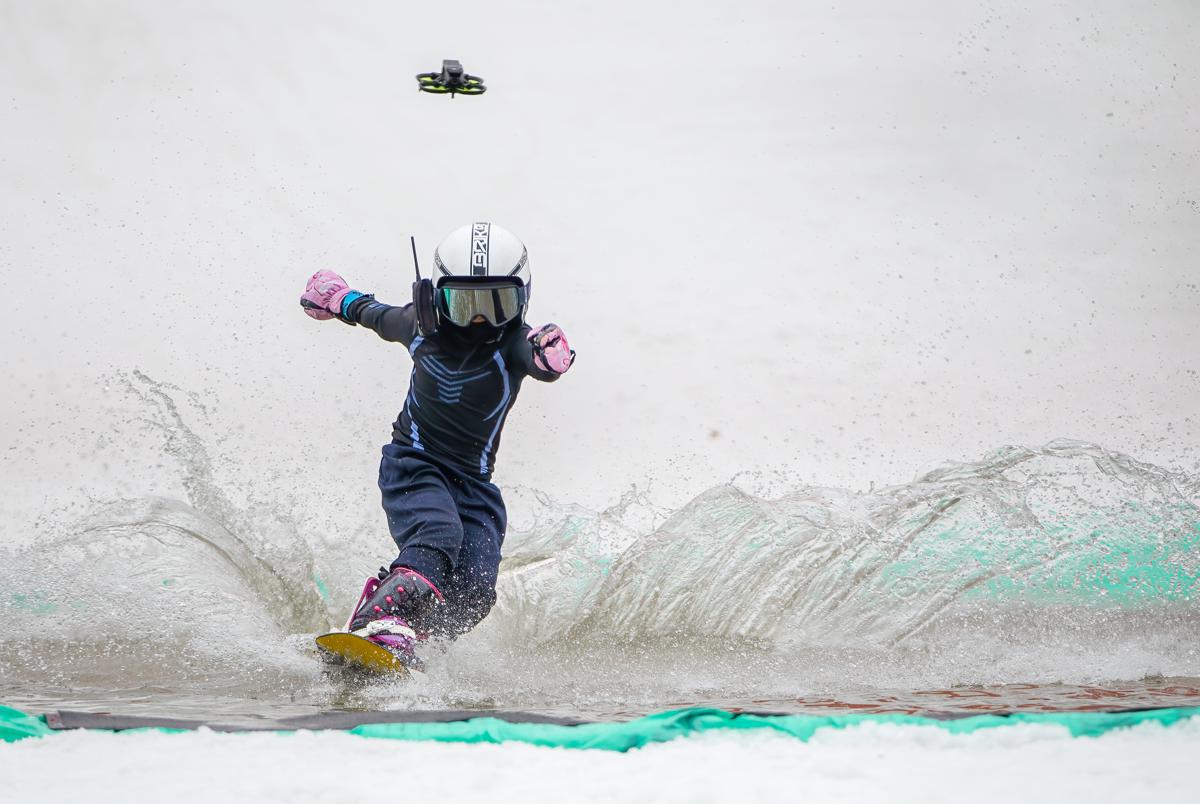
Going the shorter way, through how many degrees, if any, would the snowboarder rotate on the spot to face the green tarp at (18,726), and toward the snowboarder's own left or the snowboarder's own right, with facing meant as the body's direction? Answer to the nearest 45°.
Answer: approximately 45° to the snowboarder's own right

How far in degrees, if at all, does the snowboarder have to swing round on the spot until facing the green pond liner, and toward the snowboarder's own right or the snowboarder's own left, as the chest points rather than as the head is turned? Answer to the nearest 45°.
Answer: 0° — they already face it

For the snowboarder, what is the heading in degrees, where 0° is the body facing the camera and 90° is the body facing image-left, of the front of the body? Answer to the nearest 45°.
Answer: approximately 0°
